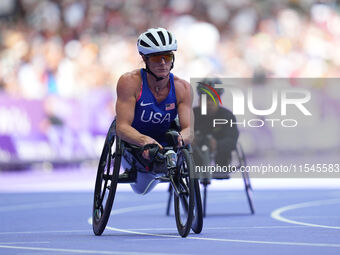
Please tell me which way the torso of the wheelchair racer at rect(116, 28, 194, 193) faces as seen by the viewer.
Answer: toward the camera
